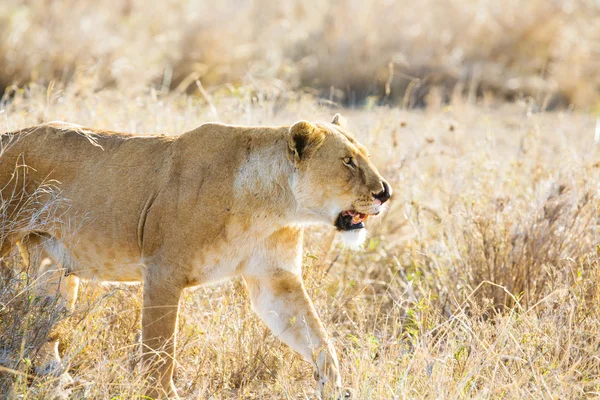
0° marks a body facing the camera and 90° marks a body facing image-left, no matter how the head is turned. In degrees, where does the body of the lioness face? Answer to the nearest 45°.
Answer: approximately 270°
